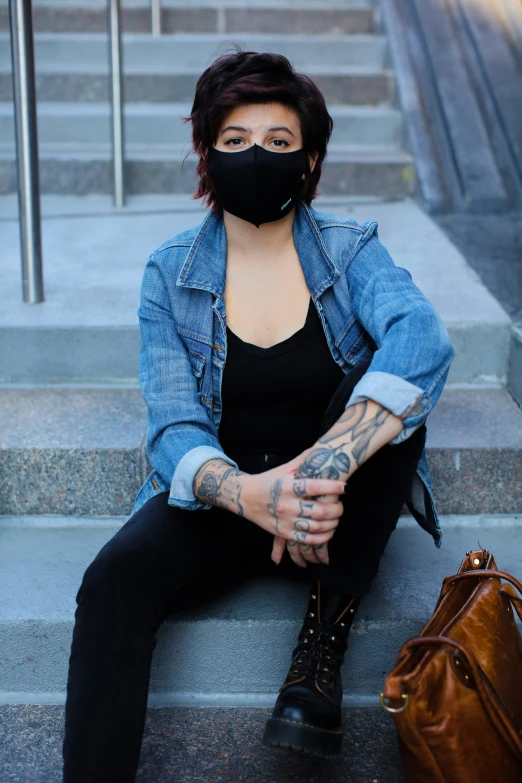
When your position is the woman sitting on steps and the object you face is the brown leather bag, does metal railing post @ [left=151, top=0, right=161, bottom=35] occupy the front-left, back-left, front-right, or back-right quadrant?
back-left

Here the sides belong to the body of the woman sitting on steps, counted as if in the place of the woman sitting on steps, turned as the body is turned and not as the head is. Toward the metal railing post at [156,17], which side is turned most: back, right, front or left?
back

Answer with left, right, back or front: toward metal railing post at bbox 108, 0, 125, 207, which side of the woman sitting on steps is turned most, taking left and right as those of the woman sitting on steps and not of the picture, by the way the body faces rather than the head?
back

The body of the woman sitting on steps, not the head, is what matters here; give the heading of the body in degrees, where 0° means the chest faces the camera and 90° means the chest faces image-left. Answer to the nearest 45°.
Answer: approximately 0°

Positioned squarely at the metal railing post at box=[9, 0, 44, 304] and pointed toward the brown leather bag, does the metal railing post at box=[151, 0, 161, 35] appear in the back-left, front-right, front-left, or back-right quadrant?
back-left

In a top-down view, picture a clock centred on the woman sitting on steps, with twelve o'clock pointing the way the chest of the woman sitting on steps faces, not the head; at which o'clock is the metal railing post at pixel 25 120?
The metal railing post is roughly at 5 o'clock from the woman sitting on steps.
